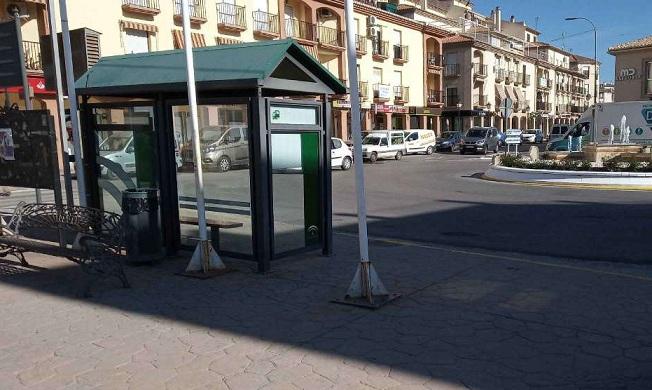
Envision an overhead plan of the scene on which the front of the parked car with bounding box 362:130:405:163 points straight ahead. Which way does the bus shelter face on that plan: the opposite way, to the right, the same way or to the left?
the opposite way

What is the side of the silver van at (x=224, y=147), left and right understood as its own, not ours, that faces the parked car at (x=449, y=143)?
back

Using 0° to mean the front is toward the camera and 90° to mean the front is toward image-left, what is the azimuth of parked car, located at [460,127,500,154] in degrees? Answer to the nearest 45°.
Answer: approximately 45°

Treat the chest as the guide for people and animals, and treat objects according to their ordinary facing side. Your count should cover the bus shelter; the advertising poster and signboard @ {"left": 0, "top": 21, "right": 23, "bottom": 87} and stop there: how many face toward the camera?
2

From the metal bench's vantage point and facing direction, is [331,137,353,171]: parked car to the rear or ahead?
to the rear

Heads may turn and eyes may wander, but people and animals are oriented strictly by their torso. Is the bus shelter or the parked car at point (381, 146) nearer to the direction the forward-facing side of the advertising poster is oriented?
the bus shelter

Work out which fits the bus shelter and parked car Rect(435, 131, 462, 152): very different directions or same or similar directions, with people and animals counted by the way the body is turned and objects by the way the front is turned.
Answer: very different directions

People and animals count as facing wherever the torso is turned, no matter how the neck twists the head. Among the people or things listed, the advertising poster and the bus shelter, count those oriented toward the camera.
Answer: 1

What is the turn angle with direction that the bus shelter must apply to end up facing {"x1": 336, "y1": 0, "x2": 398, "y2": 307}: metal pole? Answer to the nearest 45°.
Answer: approximately 90° to its right

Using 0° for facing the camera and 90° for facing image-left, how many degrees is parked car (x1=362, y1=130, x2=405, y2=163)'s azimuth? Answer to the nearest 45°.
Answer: approximately 45°

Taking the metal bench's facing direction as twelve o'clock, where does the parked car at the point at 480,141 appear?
The parked car is roughly at 6 o'clock from the metal bench.

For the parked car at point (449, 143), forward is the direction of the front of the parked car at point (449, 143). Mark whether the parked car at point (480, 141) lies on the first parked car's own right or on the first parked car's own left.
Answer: on the first parked car's own left

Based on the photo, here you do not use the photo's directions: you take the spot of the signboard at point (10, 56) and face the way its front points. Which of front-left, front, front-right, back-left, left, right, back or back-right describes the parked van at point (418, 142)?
back-left

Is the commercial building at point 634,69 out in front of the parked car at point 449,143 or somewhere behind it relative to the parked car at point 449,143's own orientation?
behind
